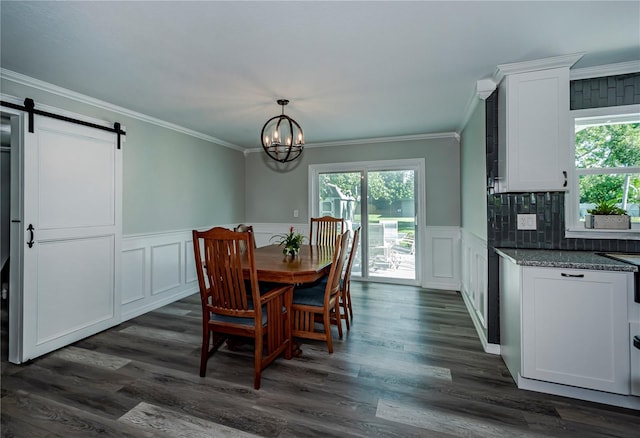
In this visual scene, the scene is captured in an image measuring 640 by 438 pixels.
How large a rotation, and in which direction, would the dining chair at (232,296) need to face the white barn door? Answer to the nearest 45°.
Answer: approximately 90° to its left

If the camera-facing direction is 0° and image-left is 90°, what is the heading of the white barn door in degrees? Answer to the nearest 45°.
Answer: approximately 315°

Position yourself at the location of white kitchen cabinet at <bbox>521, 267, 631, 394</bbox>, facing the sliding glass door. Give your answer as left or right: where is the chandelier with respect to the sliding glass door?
left

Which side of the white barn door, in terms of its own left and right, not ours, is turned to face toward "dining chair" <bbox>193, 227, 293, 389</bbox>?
front

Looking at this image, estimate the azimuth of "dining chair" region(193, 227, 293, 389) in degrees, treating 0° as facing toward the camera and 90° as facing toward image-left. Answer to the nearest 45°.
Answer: approximately 225°

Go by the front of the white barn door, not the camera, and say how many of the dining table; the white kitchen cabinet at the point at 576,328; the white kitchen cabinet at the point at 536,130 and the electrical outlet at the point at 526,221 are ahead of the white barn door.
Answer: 4

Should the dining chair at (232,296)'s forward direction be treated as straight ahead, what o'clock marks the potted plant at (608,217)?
The potted plant is roughly at 2 o'clock from the dining chair.

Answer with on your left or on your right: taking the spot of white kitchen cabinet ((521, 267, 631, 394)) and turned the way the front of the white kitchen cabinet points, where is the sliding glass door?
on your right

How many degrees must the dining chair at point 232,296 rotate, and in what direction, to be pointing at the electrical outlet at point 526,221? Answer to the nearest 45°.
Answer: approximately 45° to its right
